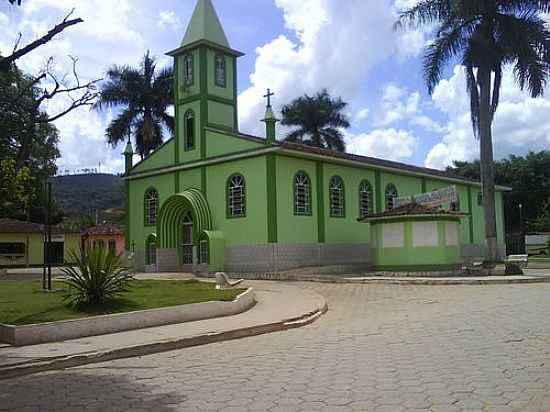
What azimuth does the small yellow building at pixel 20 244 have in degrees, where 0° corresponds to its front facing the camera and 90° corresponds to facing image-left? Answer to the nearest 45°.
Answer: approximately 315°

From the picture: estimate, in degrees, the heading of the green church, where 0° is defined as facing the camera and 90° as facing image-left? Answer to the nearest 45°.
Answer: approximately 45°

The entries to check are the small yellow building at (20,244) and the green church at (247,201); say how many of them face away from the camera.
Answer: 0

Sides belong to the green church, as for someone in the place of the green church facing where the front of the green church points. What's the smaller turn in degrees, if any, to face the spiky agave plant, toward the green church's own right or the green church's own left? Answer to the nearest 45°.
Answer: approximately 45° to the green church's own left

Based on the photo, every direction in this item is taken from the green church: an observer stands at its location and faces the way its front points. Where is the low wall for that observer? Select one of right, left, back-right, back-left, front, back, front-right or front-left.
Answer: front-left

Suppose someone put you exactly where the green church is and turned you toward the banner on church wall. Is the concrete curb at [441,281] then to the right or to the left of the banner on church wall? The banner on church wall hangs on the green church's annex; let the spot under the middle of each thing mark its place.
right
